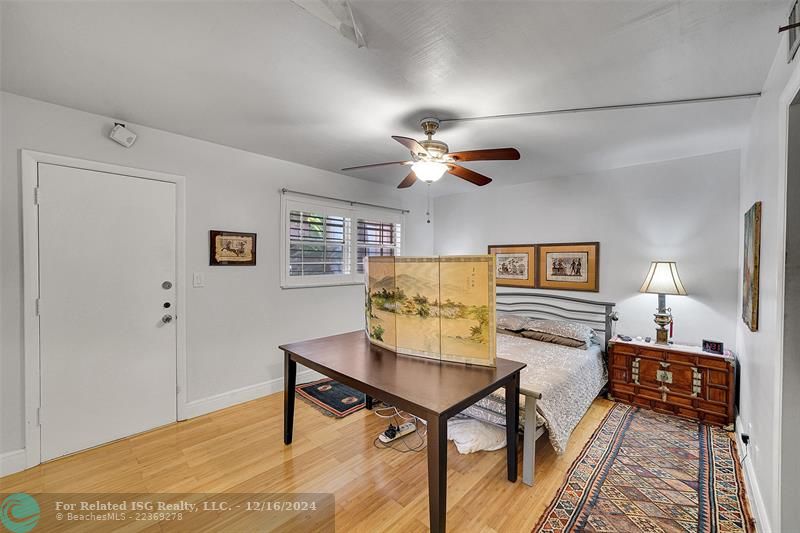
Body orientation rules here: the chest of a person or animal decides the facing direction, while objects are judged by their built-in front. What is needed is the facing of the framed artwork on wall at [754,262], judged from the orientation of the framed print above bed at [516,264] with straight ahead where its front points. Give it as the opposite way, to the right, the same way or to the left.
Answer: to the right

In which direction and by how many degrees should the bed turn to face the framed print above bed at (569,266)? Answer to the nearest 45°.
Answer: approximately 135° to its right

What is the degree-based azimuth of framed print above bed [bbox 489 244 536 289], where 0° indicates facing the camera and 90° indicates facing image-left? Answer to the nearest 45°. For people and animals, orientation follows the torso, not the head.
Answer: approximately 45°

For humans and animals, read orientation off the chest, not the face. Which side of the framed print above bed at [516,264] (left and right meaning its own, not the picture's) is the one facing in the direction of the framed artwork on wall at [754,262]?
left

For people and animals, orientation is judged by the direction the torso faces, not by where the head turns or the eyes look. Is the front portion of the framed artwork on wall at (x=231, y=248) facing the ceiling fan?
yes

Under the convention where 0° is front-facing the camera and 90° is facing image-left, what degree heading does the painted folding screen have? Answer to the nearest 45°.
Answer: approximately 45°

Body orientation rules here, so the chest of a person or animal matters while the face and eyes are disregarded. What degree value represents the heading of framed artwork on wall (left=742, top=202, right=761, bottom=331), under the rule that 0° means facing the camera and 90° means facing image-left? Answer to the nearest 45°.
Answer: approximately 90°

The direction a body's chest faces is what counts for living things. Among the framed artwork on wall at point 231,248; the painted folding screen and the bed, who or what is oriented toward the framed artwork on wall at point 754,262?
the framed artwork on wall at point 231,248

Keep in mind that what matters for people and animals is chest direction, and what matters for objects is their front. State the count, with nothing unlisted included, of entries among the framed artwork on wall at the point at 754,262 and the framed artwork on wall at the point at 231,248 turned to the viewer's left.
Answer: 1

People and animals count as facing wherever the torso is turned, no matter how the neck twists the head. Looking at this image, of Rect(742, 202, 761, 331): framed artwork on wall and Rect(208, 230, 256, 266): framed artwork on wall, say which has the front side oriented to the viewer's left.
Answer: Rect(742, 202, 761, 331): framed artwork on wall

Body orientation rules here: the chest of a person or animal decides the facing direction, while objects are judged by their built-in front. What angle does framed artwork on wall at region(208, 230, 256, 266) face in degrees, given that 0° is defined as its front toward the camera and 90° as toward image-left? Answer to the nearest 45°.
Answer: approximately 315°

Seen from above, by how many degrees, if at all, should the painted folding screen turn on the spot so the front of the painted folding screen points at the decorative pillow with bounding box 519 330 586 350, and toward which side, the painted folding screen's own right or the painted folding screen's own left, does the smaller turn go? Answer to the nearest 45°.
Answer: approximately 180°
